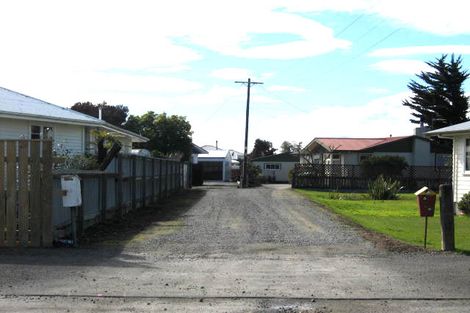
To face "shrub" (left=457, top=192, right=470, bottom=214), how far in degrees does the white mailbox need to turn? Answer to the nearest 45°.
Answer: approximately 135° to its left

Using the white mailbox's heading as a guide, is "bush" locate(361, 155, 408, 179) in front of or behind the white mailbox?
behind

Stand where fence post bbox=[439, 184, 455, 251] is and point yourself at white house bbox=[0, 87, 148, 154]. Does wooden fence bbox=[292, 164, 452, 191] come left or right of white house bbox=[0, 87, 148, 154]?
right

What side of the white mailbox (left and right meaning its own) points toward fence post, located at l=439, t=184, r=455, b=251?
left

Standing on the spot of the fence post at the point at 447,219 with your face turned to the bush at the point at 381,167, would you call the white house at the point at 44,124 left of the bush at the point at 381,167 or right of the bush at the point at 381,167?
left

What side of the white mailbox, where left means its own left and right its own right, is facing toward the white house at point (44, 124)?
back

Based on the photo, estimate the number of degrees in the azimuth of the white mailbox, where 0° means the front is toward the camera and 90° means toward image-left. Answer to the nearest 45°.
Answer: approximately 0°

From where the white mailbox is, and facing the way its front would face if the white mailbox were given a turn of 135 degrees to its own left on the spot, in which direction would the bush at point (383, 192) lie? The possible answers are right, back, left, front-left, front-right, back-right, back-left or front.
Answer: front
